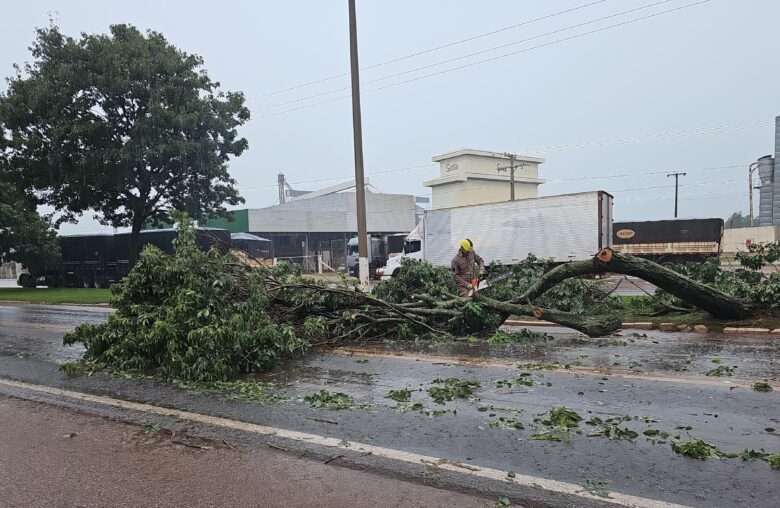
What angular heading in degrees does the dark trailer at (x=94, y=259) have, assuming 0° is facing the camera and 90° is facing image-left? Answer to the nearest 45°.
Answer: approximately 90°

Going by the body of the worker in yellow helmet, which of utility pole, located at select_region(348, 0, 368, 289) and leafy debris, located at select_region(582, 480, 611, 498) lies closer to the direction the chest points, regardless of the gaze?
the leafy debris

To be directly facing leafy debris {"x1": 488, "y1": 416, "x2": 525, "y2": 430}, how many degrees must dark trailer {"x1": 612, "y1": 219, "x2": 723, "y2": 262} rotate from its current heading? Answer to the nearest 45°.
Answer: approximately 90° to its left

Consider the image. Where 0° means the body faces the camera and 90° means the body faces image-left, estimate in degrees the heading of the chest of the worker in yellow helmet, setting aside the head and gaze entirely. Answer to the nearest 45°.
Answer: approximately 0°

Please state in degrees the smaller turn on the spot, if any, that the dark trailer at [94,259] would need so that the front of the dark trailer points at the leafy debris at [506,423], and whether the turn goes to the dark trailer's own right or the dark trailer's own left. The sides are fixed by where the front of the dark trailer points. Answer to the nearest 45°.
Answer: approximately 90° to the dark trailer's own left

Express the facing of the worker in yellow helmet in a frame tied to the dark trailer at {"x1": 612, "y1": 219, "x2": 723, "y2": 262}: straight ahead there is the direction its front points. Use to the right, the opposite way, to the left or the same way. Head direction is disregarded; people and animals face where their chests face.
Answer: to the left

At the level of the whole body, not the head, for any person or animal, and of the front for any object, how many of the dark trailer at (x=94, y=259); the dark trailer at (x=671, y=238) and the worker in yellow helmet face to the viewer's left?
2

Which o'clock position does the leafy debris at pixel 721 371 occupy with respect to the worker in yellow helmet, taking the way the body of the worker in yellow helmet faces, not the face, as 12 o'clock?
The leafy debris is roughly at 11 o'clock from the worker in yellow helmet.

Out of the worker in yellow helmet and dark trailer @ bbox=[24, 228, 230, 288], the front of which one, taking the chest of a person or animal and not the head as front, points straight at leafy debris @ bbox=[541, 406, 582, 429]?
the worker in yellow helmet

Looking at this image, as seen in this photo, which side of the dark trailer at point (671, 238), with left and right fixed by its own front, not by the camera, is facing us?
left

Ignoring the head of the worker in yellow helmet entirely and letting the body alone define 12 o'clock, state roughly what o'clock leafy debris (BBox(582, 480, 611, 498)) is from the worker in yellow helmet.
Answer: The leafy debris is roughly at 12 o'clock from the worker in yellow helmet.

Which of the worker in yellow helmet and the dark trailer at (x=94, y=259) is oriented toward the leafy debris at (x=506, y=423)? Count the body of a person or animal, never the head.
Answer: the worker in yellow helmet

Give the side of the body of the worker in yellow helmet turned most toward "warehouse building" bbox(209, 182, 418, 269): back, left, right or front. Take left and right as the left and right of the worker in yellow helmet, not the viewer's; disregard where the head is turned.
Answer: back
